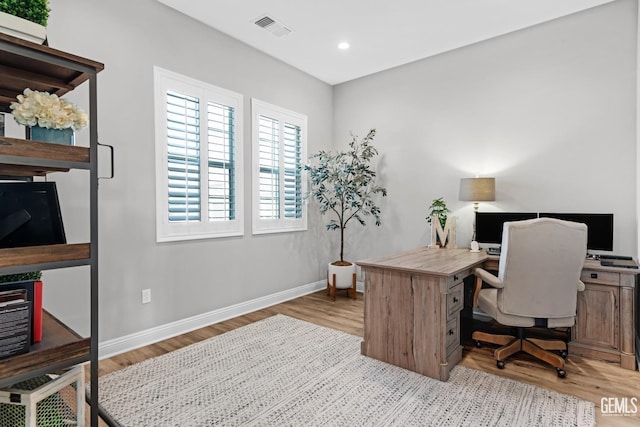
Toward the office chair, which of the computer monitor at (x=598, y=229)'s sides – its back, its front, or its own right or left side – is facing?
front

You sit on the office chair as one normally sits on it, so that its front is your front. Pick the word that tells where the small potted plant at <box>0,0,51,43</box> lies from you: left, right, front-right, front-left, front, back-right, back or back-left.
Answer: left

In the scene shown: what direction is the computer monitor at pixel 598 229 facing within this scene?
toward the camera

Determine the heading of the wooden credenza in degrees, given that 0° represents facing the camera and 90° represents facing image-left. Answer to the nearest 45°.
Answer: approximately 45°

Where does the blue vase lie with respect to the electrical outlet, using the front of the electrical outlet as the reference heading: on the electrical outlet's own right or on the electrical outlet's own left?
on the electrical outlet's own right

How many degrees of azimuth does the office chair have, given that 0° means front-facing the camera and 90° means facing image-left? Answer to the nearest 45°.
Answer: approximately 135°

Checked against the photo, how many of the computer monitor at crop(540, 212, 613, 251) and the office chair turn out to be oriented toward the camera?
1

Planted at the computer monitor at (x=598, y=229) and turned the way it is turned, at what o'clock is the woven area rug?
The woven area rug is roughly at 1 o'clock from the computer monitor.

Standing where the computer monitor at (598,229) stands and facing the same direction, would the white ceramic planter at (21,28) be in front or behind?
in front

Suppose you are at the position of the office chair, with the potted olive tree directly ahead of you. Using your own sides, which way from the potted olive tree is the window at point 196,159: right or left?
left

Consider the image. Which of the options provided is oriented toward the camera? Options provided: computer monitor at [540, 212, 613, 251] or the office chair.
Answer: the computer monitor

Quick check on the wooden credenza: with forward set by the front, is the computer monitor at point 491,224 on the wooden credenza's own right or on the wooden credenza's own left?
on the wooden credenza's own right

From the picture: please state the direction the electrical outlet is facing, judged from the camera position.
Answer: facing the viewer and to the right of the viewer

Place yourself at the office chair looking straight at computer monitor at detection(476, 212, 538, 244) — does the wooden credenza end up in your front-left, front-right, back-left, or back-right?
front-right
